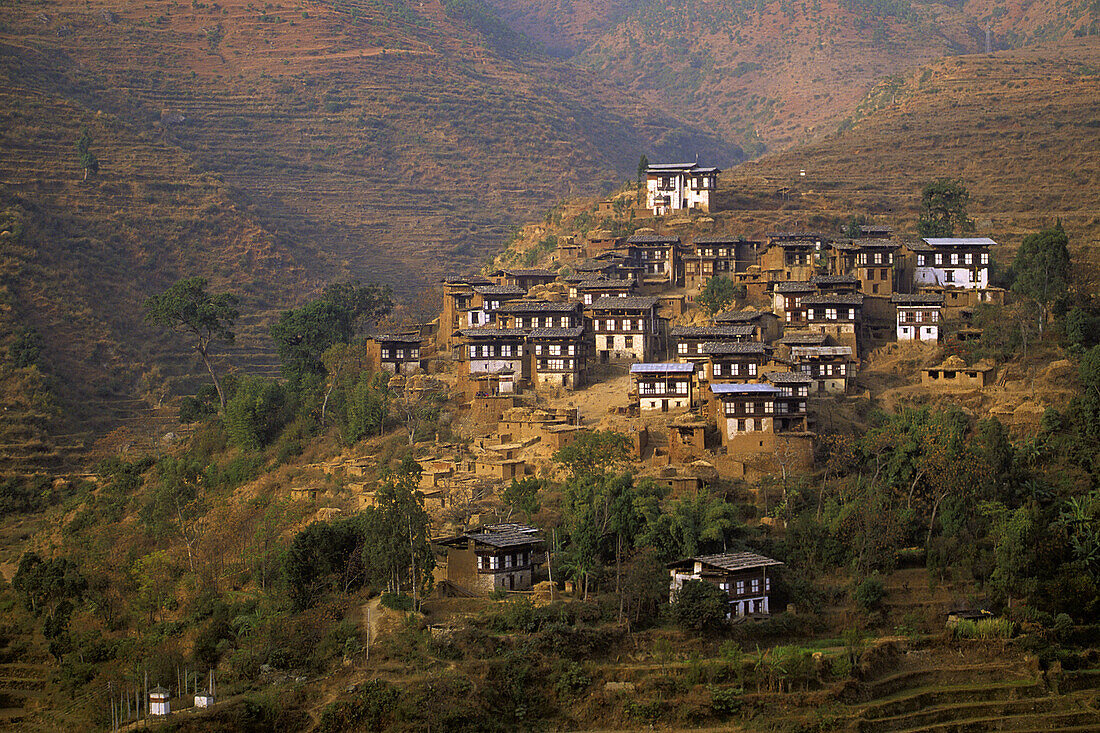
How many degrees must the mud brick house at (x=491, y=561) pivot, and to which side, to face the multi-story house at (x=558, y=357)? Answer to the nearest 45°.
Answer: approximately 135° to its left

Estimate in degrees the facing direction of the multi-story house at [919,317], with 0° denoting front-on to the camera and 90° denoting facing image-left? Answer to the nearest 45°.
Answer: approximately 0°

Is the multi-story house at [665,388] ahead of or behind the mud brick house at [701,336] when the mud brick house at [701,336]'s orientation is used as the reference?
ahead

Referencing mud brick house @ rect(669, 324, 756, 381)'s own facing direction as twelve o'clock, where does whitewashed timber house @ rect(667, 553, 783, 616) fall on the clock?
whitewashed timber house @ rect(667, 553, 783, 616) is roughly at 12 o'clock from mud brick house @ rect(669, 324, 756, 381).

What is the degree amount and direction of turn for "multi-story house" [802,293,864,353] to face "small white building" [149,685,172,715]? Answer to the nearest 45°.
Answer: approximately 45° to its right

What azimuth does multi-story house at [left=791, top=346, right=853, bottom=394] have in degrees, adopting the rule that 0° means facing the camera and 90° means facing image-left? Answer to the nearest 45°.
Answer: approximately 0°

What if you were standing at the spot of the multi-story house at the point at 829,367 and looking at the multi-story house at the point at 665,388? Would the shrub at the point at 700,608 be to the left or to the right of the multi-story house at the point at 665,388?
left

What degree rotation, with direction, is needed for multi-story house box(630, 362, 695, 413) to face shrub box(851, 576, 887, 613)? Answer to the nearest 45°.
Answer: approximately 45° to its left

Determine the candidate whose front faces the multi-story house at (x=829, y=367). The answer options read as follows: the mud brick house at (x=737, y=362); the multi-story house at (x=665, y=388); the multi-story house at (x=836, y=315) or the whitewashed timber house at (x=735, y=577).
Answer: the multi-story house at (x=836, y=315)

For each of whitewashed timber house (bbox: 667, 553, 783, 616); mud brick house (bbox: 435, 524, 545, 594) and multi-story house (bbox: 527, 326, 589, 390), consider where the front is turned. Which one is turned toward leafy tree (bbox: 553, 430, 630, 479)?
the multi-story house
